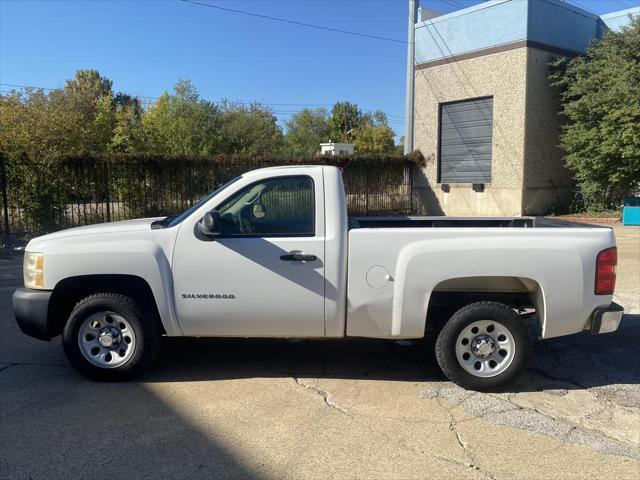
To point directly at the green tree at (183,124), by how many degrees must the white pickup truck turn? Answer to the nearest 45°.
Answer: approximately 90° to its right

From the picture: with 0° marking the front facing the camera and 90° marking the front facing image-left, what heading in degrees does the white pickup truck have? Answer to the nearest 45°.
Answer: approximately 90°

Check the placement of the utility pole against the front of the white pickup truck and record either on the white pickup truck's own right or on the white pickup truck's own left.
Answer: on the white pickup truck's own right

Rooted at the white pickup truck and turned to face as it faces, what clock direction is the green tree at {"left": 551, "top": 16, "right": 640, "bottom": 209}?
The green tree is roughly at 4 o'clock from the white pickup truck.

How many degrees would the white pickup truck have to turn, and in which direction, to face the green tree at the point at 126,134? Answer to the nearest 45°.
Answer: approximately 90° to its right

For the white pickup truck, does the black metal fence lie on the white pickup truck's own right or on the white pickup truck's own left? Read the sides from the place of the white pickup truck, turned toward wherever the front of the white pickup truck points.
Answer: on the white pickup truck's own right

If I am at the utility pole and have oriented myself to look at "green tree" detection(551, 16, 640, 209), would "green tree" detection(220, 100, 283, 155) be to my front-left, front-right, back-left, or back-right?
back-left

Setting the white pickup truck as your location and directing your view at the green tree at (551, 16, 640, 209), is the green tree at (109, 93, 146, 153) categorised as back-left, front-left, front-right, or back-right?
front-left

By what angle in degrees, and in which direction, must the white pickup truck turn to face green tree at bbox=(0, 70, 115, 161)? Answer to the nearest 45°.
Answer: approximately 45° to its right

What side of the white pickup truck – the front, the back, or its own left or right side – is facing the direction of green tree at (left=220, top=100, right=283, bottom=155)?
right
